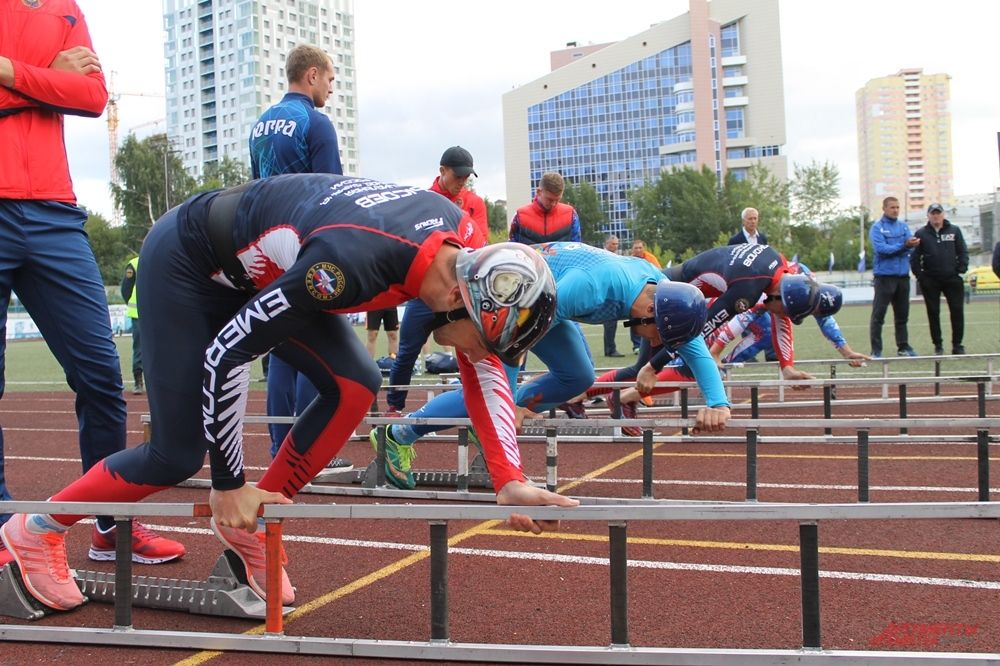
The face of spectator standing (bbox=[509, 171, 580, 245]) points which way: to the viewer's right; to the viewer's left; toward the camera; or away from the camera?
toward the camera

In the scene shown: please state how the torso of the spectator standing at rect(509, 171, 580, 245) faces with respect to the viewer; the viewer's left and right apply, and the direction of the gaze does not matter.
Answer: facing the viewer

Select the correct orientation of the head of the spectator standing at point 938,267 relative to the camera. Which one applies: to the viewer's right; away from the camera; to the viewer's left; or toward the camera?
toward the camera

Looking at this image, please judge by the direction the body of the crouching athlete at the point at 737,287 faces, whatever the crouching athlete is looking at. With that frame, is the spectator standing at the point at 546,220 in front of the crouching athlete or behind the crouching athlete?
behind

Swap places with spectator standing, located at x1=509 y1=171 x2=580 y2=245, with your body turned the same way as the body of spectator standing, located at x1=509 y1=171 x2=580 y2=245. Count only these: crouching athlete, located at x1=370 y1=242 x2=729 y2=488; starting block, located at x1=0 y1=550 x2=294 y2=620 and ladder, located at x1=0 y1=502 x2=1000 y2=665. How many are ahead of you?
3

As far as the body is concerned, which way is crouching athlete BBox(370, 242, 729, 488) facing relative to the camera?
to the viewer's right

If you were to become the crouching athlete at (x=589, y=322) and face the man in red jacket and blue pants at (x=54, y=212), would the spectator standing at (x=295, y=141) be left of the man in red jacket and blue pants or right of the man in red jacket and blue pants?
right

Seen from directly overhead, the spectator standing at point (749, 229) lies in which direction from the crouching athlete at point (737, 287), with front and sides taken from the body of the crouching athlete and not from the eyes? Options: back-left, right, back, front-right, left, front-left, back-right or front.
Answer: left

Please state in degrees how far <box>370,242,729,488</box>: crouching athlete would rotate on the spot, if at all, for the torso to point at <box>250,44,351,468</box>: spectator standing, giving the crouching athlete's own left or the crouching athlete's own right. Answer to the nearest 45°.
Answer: approximately 180°

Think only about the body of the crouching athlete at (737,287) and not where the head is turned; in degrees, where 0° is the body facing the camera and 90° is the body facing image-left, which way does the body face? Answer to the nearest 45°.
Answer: approximately 270°

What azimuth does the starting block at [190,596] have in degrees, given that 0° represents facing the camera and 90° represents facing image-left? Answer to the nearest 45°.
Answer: approximately 270°

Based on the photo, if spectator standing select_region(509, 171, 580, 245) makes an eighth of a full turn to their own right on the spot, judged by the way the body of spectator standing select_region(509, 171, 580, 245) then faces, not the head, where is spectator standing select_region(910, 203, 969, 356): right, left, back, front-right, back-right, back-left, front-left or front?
back

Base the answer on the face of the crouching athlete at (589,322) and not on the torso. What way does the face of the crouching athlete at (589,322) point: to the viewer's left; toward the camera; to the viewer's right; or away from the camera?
to the viewer's right

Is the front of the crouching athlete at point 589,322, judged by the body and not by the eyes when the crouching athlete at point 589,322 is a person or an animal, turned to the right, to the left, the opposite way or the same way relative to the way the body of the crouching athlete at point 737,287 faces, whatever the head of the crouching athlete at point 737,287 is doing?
the same way

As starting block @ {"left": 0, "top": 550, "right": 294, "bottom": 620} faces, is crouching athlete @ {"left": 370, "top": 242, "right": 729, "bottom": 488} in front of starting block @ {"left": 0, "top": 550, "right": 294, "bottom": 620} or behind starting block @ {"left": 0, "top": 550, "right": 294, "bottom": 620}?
in front

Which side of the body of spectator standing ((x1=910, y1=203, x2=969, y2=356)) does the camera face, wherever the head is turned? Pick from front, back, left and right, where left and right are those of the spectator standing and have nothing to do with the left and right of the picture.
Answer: front
